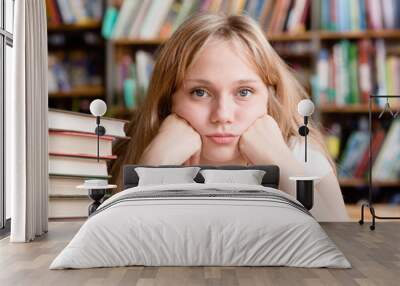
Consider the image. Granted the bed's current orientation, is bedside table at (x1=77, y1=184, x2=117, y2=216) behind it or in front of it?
behind

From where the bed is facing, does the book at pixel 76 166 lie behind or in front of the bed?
behind

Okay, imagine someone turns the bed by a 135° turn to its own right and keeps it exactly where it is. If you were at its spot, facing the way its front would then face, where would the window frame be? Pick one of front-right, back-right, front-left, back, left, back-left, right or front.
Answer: front

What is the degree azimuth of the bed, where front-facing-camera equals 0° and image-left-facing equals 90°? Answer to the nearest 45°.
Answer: approximately 0°

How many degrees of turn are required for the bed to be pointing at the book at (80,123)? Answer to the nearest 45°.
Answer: approximately 135° to its right

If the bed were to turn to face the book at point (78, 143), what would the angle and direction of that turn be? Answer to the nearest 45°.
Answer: approximately 135° to its right
